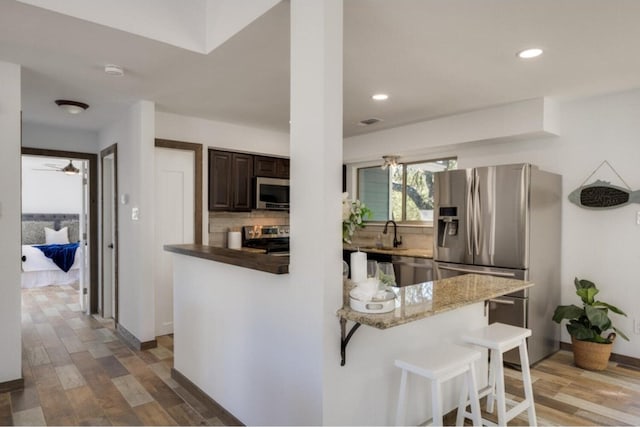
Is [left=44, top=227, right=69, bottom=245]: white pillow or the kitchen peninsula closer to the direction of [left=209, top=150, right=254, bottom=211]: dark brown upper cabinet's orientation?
the kitchen peninsula

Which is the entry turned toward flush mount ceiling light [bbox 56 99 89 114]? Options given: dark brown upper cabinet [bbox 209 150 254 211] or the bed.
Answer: the bed

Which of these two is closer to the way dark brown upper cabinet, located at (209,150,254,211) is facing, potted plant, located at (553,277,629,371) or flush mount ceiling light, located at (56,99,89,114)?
the potted plant

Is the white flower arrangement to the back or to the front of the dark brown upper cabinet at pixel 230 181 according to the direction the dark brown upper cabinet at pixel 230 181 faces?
to the front

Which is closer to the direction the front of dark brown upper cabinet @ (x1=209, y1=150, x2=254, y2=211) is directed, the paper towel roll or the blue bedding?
the paper towel roll

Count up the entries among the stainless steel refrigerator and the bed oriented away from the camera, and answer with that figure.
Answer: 0

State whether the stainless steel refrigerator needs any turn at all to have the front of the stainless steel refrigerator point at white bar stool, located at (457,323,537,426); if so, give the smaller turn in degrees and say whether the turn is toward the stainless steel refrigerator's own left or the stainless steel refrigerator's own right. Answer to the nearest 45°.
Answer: approximately 45° to the stainless steel refrigerator's own left

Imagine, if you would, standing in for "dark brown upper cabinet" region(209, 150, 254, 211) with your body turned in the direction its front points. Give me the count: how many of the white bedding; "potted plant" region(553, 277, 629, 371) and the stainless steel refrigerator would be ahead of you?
2

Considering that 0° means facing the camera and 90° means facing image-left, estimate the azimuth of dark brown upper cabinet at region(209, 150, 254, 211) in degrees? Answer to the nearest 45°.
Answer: approximately 315°

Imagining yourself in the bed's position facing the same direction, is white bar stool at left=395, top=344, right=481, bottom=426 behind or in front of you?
in front

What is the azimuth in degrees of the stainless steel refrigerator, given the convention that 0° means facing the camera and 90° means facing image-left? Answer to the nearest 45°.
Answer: approximately 45°

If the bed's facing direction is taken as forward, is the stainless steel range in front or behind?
in front

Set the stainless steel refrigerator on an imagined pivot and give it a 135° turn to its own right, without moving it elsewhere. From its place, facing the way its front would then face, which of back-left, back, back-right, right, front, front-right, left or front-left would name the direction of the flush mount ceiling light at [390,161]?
front-left

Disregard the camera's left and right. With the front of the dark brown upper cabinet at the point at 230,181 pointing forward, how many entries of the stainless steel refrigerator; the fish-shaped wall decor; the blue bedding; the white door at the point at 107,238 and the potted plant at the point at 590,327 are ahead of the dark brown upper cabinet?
3

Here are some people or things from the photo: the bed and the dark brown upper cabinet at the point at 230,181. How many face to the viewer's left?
0
